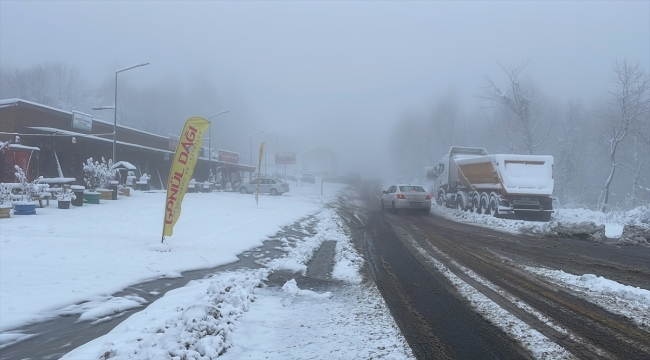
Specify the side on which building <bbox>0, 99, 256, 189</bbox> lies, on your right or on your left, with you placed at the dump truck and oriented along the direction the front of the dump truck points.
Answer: on your left

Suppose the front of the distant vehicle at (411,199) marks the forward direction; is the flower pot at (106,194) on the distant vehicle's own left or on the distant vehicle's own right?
on the distant vehicle's own left

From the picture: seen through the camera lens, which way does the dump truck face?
facing away from the viewer and to the left of the viewer

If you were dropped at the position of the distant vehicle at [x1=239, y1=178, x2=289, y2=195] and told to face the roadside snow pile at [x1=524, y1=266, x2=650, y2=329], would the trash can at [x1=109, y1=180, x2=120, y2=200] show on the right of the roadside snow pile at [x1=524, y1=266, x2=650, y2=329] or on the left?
right

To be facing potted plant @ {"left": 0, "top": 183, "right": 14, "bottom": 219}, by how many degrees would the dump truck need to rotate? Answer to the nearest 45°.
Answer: approximately 90° to its left

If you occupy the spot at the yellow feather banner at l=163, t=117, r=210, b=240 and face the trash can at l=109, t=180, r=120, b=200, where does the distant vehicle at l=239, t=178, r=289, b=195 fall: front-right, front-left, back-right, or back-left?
front-right

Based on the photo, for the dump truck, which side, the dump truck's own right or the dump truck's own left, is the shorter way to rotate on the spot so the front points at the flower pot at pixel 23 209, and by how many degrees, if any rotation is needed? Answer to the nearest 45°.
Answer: approximately 90° to the dump truck's own left

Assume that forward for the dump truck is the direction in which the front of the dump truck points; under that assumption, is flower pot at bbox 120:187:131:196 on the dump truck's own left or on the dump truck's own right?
on the dump truck's own left

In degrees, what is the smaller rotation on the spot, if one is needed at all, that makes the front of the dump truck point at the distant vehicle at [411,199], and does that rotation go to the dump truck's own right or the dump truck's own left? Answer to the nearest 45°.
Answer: approximately 45° to the dump truck's own left

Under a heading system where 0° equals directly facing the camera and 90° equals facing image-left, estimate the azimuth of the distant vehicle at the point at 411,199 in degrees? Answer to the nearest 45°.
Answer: approximately 135°

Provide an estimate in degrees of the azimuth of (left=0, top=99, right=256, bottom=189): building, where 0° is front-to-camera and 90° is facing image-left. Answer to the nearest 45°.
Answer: approximately 315°

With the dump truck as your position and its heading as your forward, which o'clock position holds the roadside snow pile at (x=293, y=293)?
The roadside snow pile is roughly at 8 o'clock from the dump truck.

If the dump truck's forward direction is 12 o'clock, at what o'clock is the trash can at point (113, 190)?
The trash can is roughly at 10 o'clock from the dump truck.

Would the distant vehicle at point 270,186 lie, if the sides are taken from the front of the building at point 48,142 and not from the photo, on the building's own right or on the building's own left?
on the building's own left

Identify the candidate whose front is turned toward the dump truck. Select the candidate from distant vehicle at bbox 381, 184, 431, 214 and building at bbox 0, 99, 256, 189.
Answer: the building

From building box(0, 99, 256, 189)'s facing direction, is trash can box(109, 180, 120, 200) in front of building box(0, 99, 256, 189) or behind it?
in front

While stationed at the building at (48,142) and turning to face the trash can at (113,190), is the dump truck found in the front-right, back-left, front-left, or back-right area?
front-left

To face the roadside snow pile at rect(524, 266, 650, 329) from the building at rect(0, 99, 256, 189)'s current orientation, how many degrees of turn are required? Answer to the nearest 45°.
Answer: approximately 45° to its right

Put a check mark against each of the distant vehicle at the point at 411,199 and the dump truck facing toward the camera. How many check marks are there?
0
